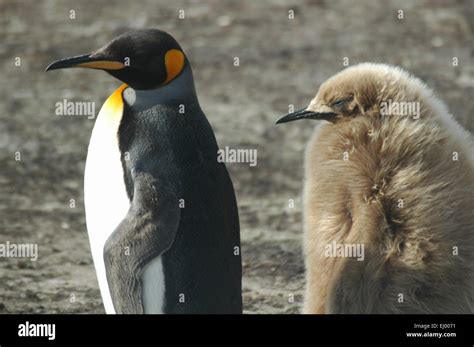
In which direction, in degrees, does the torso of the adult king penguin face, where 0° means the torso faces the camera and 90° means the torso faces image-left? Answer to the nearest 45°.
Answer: approximately 90°

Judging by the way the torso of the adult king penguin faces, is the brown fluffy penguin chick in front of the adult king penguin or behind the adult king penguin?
behind

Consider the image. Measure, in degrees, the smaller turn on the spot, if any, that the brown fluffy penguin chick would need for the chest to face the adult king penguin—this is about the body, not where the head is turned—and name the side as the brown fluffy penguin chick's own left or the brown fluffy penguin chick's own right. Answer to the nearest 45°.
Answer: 0° — it already faces it

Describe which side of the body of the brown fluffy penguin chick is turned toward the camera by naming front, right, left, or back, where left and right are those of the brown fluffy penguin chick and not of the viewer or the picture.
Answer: left

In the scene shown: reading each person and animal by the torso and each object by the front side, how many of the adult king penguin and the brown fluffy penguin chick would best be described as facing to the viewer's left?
2
